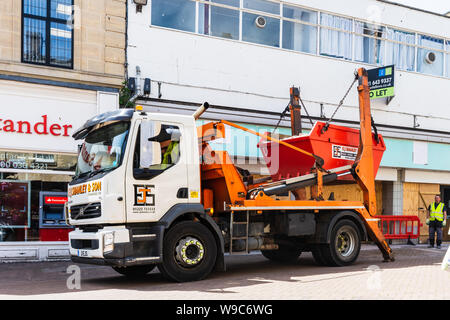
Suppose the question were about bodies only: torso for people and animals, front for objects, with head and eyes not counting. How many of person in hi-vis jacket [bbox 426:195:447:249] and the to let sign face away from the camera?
0

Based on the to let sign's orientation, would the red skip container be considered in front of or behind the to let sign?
in front

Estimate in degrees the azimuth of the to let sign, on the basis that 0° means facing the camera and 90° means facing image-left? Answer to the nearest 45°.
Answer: approximately 45°

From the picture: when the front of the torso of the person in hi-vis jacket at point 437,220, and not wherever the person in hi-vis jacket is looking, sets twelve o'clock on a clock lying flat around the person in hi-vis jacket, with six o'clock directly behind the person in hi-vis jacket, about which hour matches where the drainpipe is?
The drainpipe is roughly at 2 o'clock from the person in hi-vis jacket.

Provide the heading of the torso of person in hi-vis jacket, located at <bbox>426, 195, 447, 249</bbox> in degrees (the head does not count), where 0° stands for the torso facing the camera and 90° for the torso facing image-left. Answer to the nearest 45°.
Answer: approximately 0°
